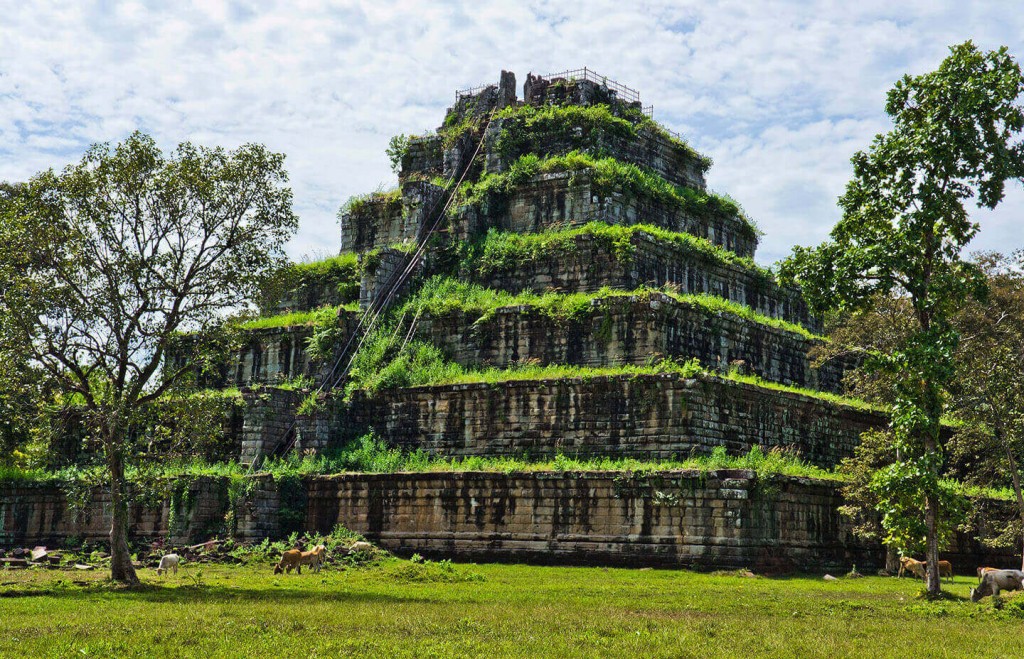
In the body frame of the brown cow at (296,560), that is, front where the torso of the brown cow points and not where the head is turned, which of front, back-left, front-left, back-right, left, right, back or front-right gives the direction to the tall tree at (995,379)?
back

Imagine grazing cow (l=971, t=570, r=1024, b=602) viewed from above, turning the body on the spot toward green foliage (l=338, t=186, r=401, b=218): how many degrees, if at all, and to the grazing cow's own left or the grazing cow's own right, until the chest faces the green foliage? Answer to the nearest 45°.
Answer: approximately 45° to the grazing cow's own right

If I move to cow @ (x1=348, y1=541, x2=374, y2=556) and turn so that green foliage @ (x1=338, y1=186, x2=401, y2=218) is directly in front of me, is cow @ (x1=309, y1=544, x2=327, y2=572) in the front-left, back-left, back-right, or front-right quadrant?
back-left

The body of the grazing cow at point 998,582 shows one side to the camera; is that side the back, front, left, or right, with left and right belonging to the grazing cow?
left

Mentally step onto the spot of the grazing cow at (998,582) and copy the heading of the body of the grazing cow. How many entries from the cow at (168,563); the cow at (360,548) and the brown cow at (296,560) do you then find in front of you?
3

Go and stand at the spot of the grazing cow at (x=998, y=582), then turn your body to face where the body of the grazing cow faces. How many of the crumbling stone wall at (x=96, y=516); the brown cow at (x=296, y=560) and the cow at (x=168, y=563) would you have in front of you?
3

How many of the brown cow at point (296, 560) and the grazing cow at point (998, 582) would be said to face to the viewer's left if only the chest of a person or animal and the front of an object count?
2

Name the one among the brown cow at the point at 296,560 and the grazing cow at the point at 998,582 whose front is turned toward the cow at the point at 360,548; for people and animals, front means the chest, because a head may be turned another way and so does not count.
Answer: the grazing cow

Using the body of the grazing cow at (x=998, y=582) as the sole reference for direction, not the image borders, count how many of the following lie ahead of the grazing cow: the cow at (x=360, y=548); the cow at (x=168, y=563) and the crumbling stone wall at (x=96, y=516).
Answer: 3

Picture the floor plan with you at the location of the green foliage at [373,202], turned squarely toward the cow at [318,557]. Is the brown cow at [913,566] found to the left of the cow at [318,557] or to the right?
left

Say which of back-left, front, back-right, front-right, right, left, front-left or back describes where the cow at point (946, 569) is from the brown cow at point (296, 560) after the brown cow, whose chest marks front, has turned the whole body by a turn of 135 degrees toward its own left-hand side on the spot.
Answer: front-left
